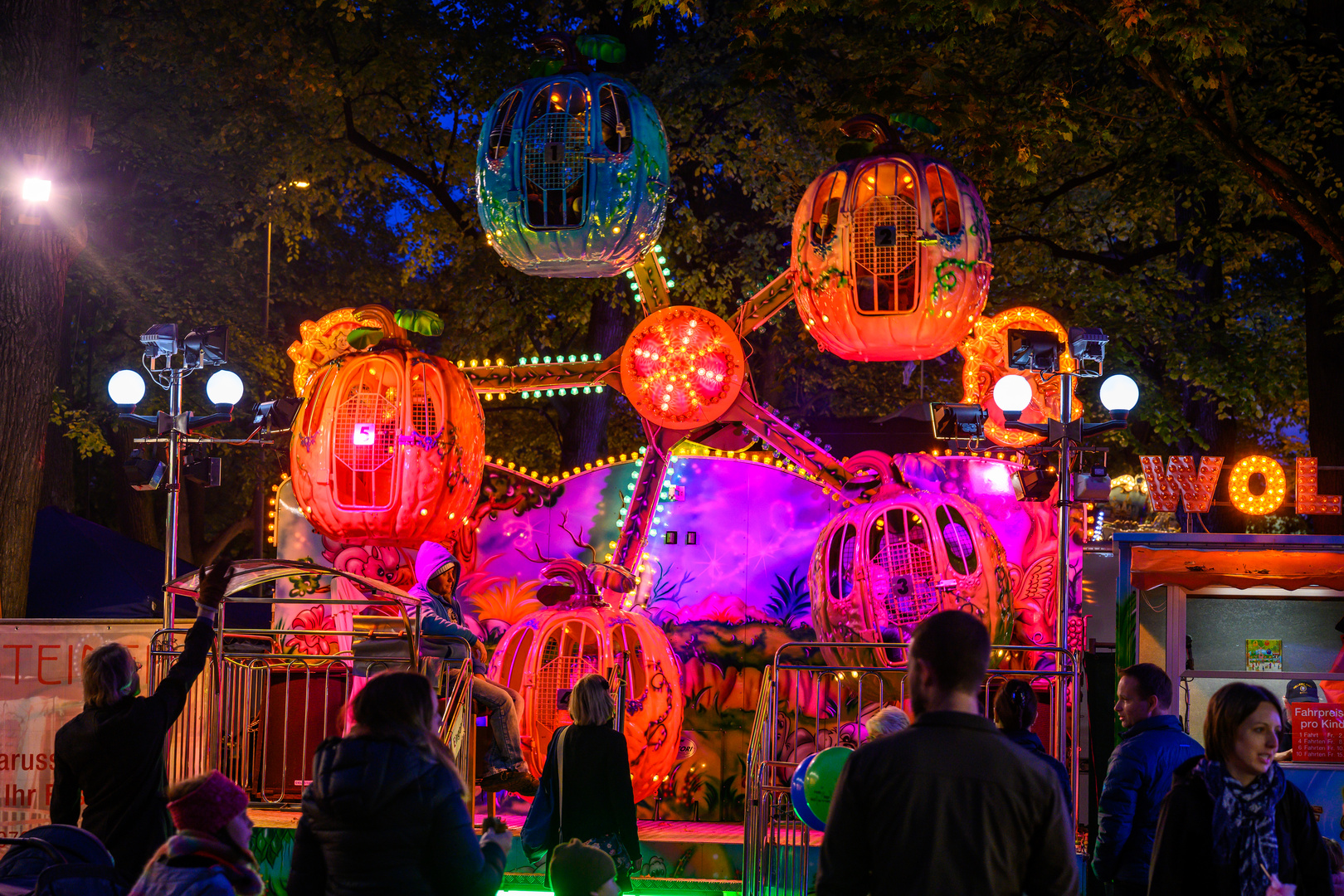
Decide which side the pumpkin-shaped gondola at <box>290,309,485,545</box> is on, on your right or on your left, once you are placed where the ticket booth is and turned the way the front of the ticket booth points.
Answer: on your right

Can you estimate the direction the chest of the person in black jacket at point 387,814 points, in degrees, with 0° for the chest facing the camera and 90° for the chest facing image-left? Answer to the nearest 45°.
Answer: approximately 225°

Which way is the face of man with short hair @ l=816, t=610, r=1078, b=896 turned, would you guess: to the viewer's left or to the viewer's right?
to the viewer's left

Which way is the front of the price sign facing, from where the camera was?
facing the viewer

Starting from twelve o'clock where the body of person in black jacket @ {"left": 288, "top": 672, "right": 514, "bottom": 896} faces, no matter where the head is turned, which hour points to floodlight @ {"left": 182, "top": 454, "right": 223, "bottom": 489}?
The floodlight is roughly at 10 o'clock from the person in black jacket.

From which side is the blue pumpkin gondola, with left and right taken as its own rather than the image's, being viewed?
front

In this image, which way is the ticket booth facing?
toward the camera

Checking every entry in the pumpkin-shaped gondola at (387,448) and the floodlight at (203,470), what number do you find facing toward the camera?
1

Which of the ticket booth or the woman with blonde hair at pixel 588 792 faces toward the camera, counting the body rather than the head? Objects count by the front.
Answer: the ticket booth

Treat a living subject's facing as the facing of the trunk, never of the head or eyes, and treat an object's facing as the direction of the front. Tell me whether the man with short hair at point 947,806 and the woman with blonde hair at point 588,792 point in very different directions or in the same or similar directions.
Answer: same or similar directions

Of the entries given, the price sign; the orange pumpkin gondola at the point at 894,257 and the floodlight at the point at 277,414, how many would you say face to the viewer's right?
1

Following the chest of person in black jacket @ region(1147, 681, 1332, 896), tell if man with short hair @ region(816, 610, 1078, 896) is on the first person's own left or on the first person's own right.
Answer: on the first person's own right

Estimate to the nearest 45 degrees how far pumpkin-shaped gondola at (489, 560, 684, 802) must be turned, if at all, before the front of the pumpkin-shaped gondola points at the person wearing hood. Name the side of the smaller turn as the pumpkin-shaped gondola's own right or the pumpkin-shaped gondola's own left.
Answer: approximately 45° to the pumpkin-shaped gondola's own right

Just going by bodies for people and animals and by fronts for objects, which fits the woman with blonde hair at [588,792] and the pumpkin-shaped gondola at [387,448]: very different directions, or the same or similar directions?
very different directions

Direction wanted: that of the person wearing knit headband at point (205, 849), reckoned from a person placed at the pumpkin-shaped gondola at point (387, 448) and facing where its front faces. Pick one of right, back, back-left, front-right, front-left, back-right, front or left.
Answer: front

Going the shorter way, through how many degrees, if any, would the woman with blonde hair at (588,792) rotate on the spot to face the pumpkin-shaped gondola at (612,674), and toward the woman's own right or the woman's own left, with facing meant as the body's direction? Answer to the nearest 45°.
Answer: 0° — they already face it

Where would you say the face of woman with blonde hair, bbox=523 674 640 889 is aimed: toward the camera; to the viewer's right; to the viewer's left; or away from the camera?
away from the camera

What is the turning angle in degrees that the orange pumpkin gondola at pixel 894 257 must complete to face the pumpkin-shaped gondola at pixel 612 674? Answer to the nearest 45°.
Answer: approximately 135° to its right

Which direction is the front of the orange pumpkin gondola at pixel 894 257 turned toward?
toward the camera
